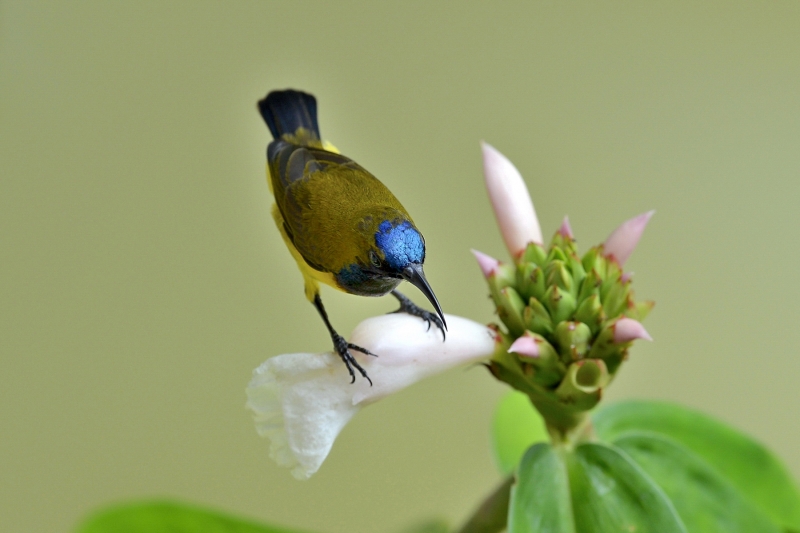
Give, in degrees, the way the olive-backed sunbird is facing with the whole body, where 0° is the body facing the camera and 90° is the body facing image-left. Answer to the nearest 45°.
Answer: approximately 315°
